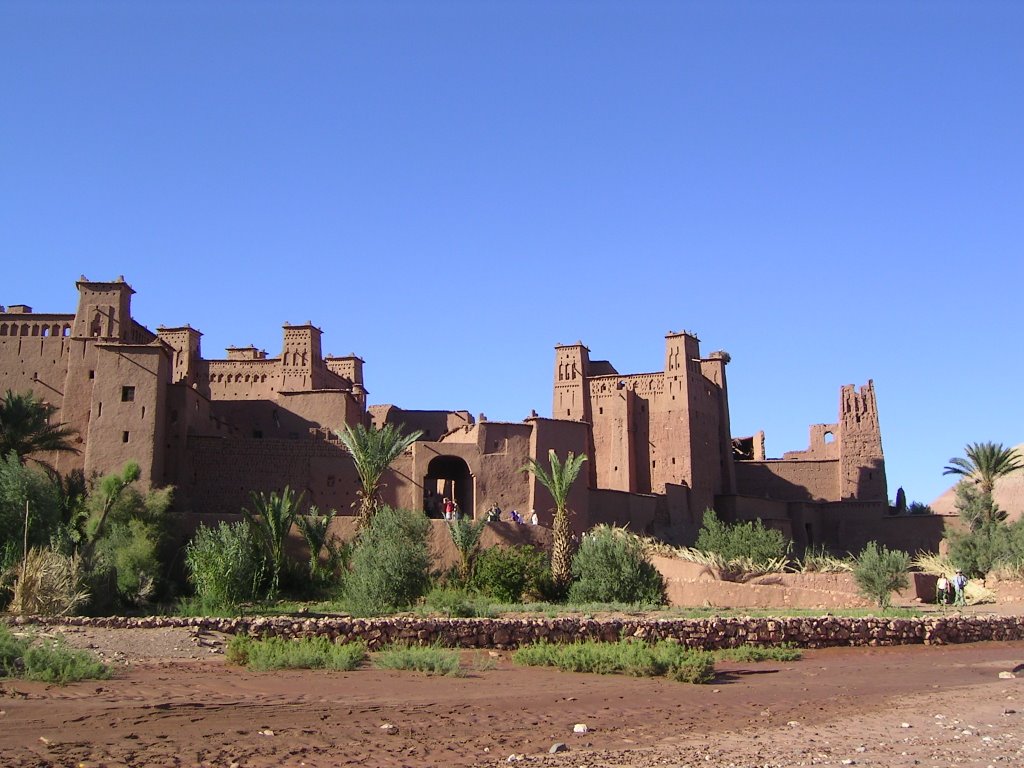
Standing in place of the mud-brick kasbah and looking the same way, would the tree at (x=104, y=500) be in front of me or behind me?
in front

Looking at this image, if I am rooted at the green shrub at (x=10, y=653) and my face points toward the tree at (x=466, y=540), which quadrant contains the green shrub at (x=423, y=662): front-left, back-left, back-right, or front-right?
front-right

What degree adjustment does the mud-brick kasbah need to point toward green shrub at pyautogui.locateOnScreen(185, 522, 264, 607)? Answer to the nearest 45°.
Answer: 0° — it already faces it

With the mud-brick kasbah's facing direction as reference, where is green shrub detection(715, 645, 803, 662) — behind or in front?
in front

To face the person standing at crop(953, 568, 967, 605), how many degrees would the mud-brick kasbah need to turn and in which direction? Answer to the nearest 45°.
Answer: approximately 45° to its left

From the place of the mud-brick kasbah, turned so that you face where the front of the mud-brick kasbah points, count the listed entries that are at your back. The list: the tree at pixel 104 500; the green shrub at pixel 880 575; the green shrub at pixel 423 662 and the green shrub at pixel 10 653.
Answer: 0

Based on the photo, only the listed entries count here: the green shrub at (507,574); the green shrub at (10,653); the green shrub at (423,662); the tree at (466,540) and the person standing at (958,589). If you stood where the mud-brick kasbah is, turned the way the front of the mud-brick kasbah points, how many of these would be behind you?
0

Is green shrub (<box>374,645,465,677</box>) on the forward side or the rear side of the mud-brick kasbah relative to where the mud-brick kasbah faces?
on the forward side

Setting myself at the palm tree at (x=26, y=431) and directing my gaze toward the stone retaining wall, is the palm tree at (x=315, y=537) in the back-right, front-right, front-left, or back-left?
front-left

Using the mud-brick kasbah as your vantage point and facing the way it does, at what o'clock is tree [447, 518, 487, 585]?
The tree is roughly at 11 o'clock from the mud-brick kasbah.

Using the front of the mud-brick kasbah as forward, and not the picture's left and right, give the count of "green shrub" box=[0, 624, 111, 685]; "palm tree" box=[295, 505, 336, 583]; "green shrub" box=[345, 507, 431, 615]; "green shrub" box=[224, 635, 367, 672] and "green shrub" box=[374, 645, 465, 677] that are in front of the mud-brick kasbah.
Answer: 5

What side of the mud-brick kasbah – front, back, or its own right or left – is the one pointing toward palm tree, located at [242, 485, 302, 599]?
front

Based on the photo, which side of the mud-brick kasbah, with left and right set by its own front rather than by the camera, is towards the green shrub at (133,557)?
front

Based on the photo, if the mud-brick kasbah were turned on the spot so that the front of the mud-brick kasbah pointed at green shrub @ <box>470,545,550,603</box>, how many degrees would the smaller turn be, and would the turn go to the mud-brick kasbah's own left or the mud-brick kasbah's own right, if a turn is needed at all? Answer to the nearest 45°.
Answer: approximately 45° to the mud-brick kasbah's own left

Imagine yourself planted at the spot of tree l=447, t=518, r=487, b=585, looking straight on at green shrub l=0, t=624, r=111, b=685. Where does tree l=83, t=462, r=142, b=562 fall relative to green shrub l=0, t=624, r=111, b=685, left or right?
right

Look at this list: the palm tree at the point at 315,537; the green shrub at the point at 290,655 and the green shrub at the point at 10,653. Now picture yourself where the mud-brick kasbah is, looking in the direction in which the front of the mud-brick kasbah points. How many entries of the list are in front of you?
3

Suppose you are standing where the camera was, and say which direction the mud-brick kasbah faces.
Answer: facing the viewer

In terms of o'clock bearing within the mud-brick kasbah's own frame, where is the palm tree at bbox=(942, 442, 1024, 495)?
The palm tree is roughly at 9 o'clock from the mud-brick kasbah.

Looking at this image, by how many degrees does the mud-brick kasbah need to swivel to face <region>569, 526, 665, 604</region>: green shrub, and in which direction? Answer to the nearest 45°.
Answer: approximately 45° to its left
